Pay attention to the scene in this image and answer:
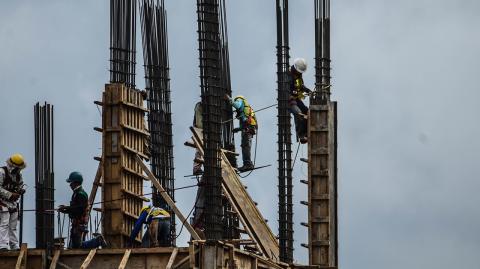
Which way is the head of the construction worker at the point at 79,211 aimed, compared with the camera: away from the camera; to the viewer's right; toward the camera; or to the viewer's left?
to the viewer's left

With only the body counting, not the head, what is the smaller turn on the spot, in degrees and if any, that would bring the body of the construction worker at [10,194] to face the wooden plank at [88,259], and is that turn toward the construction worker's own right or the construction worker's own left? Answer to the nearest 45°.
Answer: approximately 45° to the construction worker's own left

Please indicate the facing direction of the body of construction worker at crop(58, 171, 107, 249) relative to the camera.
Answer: to the viewer's left

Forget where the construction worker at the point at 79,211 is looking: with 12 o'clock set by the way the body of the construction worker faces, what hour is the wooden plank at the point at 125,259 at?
The wooden plank is roughly at 8 o'clock from the construction worker.

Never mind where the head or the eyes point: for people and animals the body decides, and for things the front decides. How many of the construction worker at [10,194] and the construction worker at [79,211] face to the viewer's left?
1

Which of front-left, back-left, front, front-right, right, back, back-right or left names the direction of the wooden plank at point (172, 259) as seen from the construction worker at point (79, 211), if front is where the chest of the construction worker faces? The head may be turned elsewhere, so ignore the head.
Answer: back-left
